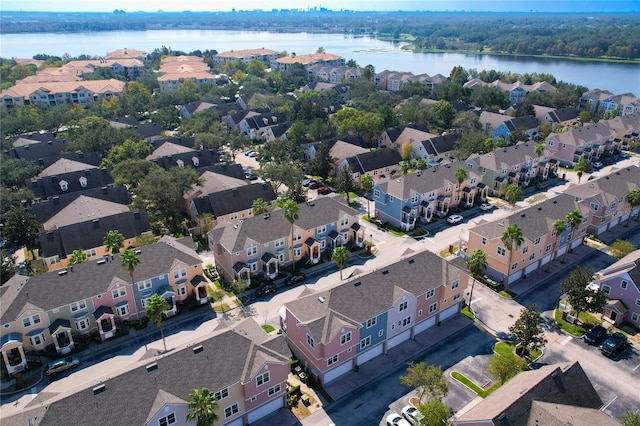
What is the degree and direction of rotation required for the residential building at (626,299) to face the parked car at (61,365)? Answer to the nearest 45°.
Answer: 0° — it already faces it

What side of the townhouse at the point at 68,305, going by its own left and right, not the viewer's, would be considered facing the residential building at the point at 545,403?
front

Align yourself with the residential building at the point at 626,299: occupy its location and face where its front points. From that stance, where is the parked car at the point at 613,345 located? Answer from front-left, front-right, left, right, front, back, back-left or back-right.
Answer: front-left

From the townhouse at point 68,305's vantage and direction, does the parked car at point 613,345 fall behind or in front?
in front

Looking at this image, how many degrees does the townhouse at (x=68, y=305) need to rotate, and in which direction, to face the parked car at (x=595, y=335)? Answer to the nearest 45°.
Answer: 0° — it already faces it

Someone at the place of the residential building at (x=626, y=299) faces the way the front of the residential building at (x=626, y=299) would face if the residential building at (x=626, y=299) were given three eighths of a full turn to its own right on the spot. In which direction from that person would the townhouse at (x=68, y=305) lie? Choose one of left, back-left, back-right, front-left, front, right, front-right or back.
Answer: back-left

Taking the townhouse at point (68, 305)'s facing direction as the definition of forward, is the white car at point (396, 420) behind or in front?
in front

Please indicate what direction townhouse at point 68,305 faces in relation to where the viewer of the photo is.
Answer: facing the viewer and to the right of the viewer

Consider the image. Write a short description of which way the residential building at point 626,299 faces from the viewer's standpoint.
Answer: facing the viewer and to the left of the viewer
